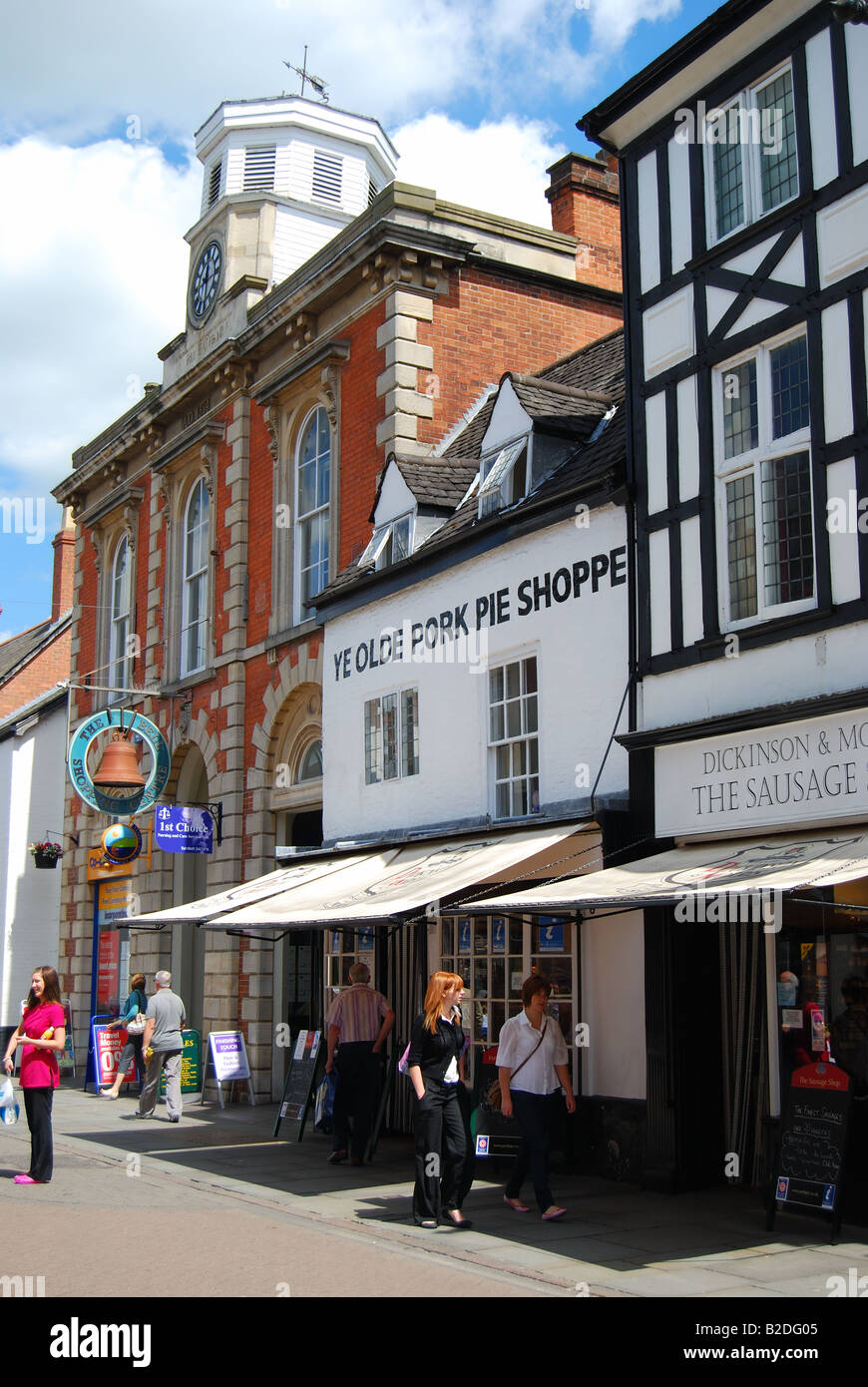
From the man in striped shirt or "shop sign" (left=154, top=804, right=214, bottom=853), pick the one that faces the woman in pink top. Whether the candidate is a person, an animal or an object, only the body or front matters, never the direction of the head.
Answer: the shop sign

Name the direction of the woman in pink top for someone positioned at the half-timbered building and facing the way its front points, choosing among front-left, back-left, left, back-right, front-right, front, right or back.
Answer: front-right

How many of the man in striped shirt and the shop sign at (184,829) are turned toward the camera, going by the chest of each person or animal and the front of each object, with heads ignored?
1

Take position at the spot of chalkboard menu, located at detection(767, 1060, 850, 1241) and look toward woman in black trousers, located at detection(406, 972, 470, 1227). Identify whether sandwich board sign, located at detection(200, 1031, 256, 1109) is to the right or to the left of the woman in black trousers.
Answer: right

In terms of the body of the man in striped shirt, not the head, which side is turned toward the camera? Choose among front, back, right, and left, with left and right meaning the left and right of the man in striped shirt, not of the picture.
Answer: back

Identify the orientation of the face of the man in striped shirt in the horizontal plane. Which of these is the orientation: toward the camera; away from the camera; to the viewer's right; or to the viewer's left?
away from the camera

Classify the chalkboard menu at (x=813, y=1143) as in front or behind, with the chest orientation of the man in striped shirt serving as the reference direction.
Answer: behind

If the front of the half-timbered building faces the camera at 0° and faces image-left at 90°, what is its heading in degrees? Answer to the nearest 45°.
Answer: approximately 45°

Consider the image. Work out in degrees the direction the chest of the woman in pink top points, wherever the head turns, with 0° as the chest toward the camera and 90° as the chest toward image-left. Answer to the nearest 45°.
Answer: approximately 45°

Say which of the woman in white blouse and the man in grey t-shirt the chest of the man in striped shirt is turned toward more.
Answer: the man in grey t-shirt

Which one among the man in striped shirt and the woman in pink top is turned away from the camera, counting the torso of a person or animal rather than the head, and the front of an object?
the man in striped shirt

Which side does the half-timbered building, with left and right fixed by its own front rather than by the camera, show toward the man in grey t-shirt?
right

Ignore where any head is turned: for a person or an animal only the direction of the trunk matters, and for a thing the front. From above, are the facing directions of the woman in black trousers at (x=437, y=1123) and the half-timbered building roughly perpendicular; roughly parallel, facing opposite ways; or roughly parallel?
roughly perpendicular

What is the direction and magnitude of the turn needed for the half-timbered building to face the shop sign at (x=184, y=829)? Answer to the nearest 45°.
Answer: approximately 90° to its right

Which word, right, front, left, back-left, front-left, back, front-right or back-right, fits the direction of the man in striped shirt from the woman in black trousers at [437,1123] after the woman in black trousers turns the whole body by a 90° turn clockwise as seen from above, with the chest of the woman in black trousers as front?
back-right
